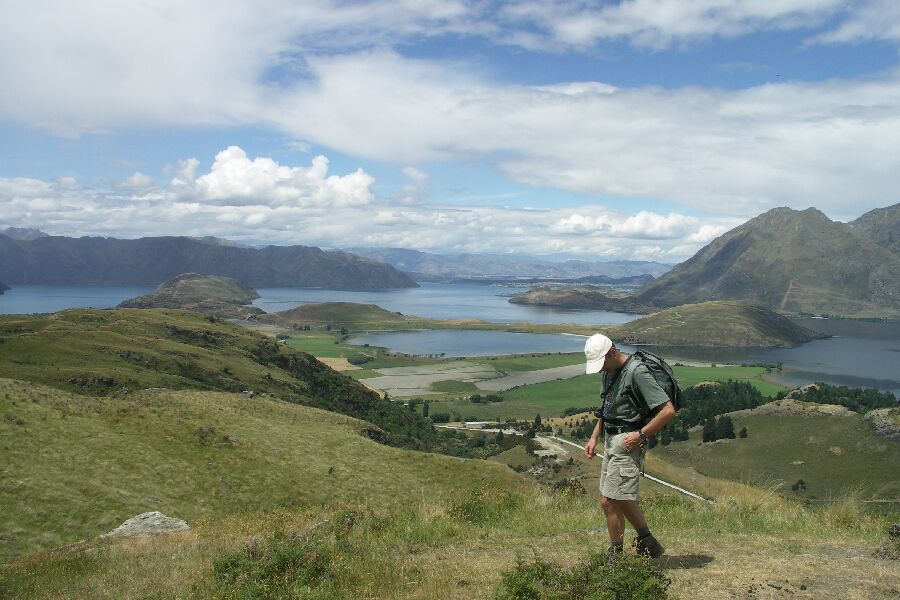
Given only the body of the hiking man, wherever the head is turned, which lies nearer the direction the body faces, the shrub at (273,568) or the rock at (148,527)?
the shrub

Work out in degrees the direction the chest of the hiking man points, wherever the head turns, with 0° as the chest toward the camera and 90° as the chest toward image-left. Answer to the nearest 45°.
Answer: approximately 45°

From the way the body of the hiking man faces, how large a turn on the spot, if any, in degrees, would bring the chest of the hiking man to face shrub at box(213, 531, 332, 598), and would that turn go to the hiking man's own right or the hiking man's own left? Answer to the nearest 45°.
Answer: approximately 45° to the hiking man's own right
